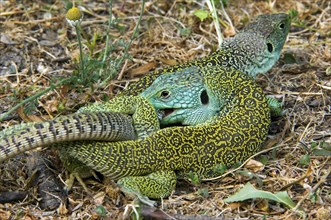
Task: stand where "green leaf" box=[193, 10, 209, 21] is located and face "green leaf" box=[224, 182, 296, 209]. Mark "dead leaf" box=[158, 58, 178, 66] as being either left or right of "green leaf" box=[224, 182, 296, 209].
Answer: right
